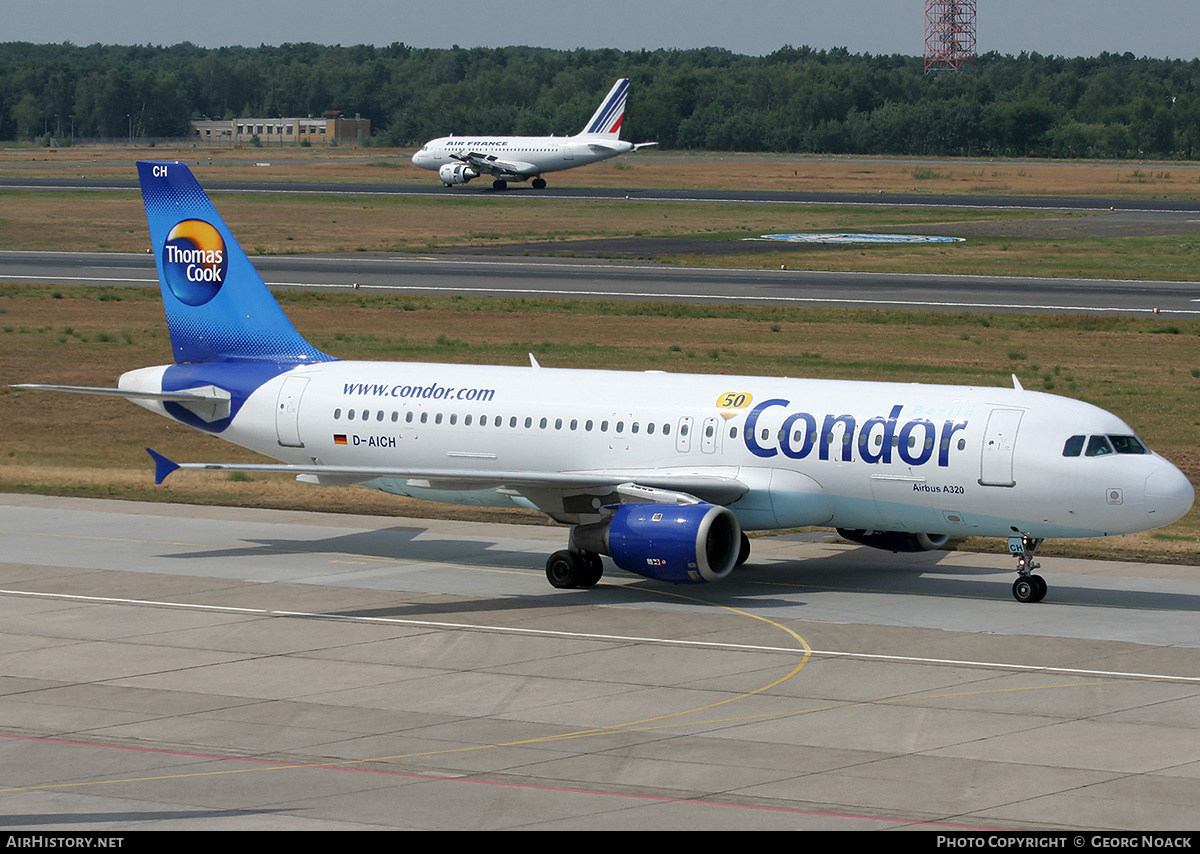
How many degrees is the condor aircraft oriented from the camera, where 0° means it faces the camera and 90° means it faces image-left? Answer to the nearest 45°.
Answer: approximately 315°
